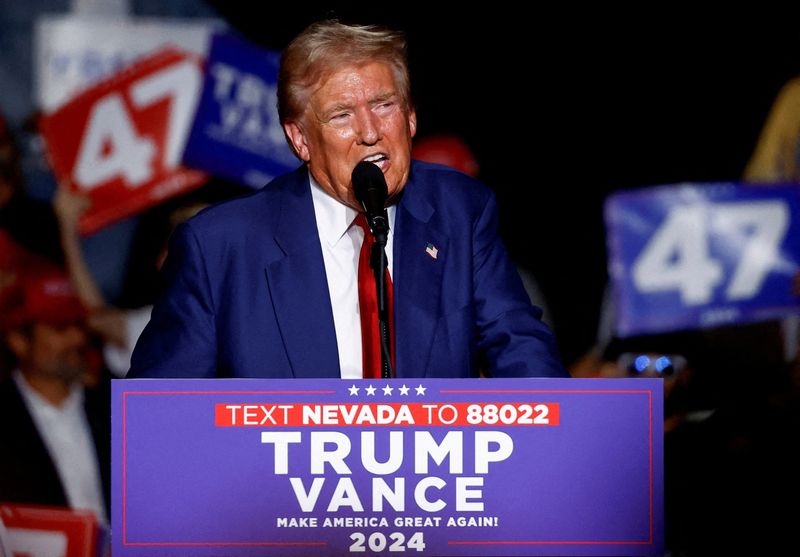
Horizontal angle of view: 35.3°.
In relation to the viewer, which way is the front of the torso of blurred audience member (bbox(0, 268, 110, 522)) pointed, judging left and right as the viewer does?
facing the viewer and to the right of the viewer

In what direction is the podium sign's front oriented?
toward the camera

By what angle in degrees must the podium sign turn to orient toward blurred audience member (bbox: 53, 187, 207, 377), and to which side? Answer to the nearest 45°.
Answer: approximately 180°

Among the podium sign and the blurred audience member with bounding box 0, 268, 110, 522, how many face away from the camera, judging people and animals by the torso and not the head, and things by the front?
0

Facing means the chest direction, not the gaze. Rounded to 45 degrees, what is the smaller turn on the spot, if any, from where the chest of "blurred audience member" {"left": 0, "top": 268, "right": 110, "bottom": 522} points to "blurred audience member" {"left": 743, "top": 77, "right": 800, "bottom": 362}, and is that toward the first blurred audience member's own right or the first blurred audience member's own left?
approximately 45° to the first blurred audience member's own left

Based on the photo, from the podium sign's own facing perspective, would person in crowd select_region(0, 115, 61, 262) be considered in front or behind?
behind
